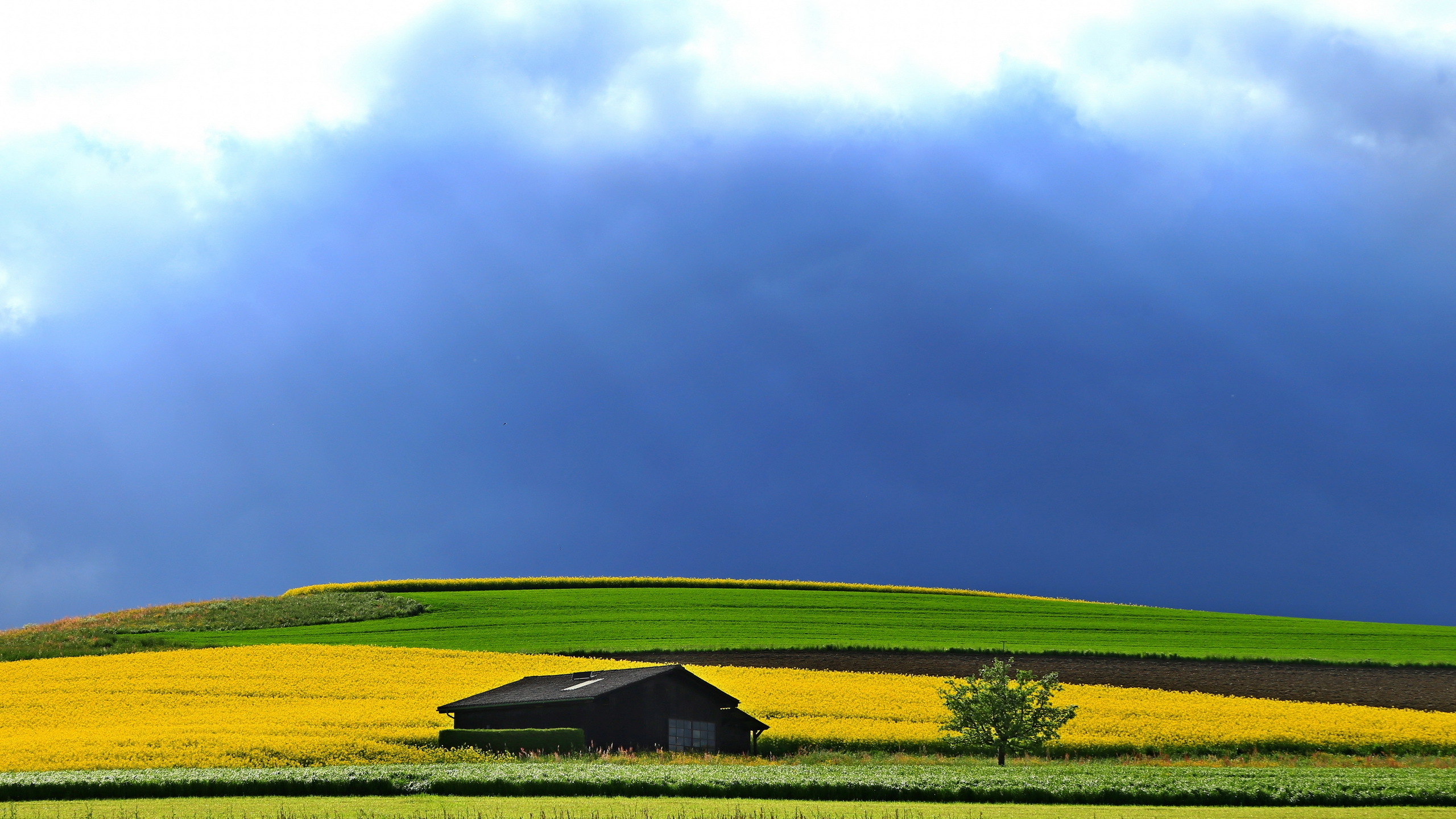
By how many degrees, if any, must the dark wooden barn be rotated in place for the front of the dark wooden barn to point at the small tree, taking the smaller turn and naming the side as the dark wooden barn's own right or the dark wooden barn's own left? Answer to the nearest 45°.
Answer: approximately 45° to the dark wooden barn's own left

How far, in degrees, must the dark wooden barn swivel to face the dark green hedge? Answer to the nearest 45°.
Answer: approximately 90° to its right

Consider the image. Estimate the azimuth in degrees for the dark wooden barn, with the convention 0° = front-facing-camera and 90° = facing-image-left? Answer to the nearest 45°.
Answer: approximately 315°
